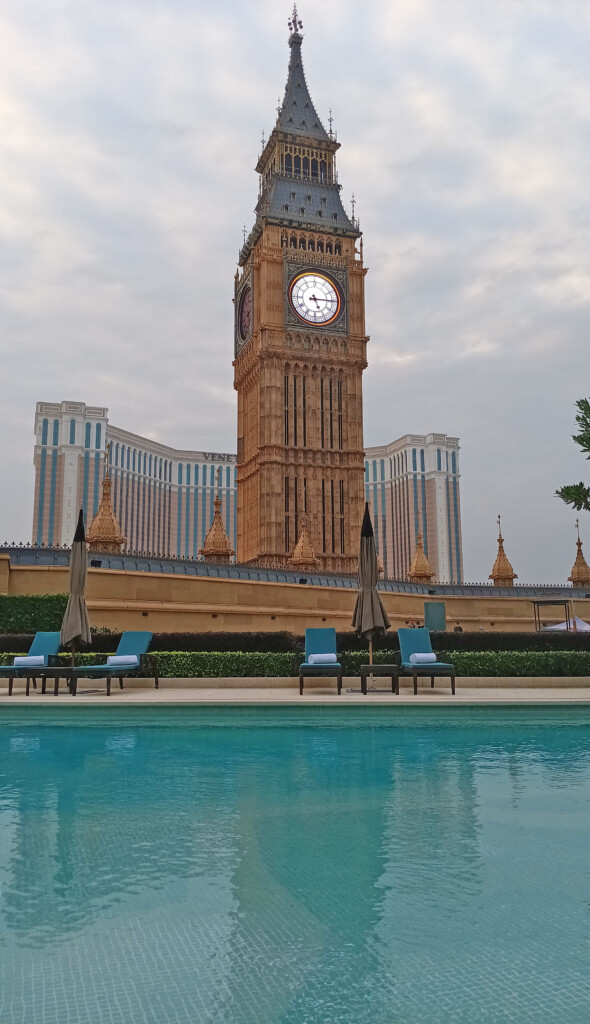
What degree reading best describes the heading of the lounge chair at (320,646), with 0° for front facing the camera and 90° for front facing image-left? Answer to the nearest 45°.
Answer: approximately 0°

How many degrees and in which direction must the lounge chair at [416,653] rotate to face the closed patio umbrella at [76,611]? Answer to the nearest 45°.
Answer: approximately 135° to its right

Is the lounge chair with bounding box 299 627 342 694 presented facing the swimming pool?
yes

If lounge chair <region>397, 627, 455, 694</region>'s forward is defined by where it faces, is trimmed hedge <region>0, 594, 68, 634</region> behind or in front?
behind

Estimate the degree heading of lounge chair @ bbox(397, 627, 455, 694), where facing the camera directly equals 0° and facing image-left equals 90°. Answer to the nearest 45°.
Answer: approximately 315°

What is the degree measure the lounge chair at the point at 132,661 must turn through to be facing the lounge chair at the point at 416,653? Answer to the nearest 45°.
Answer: approximately 135° to its left

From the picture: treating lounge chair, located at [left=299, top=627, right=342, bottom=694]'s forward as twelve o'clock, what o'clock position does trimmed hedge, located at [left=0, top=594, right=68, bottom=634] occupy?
The trimmed hedge is roughly at 4 o'clock from the lounge chair.

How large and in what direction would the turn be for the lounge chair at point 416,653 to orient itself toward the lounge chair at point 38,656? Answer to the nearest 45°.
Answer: approximately 135° to its right

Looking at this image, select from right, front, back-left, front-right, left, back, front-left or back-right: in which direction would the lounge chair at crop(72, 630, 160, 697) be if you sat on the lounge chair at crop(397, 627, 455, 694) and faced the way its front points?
back-right

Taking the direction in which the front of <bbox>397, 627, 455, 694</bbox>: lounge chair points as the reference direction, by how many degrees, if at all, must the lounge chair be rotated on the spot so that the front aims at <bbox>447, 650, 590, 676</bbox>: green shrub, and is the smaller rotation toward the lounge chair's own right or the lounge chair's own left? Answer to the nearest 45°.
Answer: approximately 90° to the lounge chair's own left

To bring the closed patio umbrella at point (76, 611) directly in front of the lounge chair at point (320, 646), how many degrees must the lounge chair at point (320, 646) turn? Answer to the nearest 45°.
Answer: approximately 90° to its right
